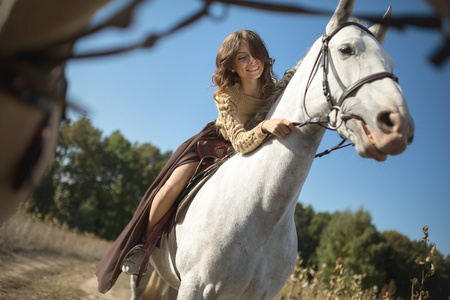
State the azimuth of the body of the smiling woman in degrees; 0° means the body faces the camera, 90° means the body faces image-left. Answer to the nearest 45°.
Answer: approximately 315°

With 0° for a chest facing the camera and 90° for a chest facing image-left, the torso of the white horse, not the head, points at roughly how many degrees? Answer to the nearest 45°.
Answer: approximately 315°

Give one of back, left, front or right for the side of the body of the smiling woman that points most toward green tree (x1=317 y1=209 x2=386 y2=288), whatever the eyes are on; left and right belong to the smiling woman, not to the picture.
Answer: left
